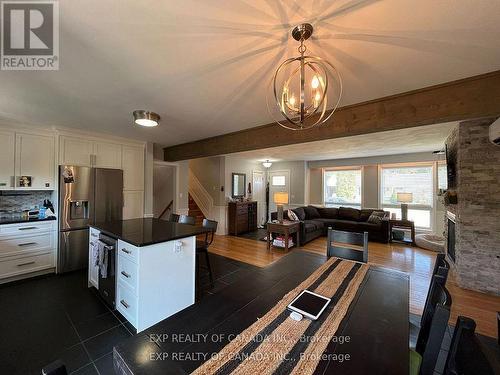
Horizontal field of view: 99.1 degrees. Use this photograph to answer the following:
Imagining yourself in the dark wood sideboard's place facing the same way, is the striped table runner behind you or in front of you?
in front

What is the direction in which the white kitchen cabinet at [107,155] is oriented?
toward the camera

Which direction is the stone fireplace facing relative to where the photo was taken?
to the viewer's left

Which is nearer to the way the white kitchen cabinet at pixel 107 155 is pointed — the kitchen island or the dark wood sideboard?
the kitchen island

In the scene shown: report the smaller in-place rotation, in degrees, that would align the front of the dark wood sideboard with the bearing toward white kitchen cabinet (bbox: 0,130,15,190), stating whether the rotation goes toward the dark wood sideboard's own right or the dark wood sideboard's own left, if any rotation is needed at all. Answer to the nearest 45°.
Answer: approximately 90° to the dark wood sideboard's own right

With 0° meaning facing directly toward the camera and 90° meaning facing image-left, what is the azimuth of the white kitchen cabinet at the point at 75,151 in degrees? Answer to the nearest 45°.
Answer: approximately 0°

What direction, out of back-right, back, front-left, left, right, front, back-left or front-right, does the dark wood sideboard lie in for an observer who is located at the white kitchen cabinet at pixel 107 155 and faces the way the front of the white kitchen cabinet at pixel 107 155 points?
left

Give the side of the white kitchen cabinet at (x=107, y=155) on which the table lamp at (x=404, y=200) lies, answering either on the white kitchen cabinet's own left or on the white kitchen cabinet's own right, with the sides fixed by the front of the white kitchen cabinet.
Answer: on the white kitchen cabinet's own left

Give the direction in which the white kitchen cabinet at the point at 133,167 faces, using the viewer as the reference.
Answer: facing the viewer

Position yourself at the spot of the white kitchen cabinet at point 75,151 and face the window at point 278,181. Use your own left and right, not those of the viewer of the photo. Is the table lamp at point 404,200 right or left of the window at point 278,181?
right

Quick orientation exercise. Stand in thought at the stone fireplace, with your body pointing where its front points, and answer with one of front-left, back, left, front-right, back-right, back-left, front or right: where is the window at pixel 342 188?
front-right

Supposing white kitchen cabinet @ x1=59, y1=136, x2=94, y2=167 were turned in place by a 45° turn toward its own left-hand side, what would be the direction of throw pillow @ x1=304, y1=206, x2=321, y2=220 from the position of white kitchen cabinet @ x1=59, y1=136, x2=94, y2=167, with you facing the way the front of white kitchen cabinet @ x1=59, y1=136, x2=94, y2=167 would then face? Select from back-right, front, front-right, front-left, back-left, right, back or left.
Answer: front-left

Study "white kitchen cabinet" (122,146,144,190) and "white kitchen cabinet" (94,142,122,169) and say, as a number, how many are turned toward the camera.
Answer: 2

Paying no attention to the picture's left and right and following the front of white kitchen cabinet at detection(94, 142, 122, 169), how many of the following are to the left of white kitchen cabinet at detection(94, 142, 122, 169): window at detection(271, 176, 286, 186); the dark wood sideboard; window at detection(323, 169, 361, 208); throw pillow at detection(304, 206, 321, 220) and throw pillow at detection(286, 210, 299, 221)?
5
